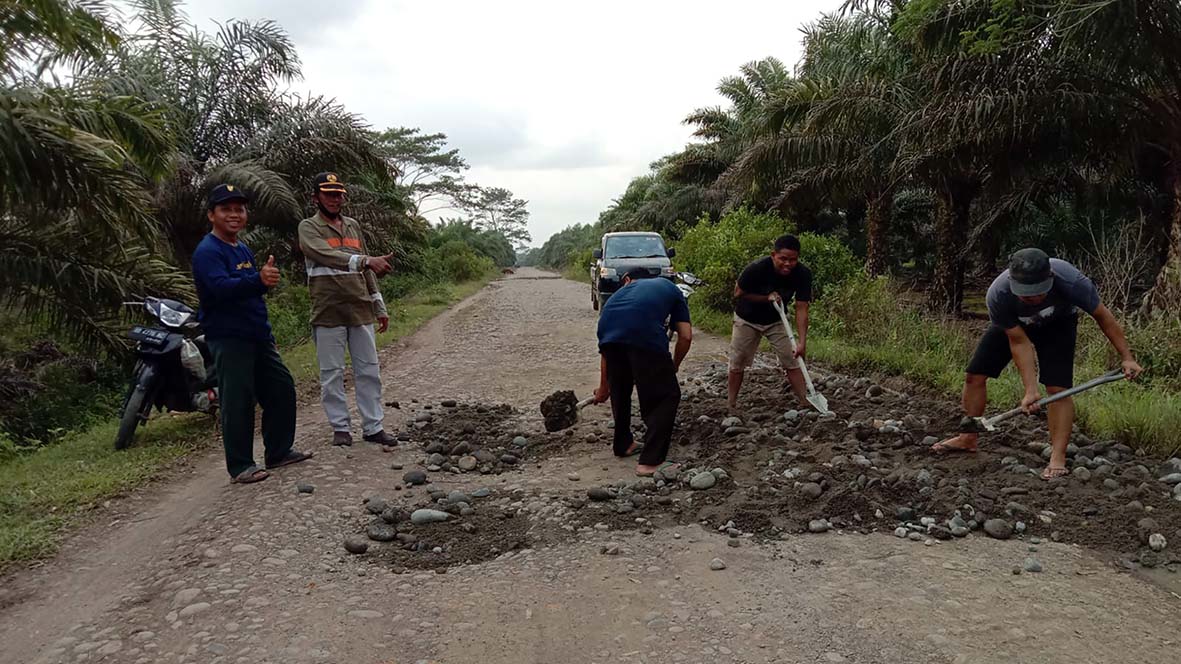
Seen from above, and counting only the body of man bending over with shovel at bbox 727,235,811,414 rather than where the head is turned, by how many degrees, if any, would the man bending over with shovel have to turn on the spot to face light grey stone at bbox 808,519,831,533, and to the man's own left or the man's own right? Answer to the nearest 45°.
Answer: approximately 45° to the man's own right

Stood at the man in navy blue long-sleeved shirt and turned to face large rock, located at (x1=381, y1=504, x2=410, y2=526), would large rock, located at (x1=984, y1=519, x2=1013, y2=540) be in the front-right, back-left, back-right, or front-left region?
front-left

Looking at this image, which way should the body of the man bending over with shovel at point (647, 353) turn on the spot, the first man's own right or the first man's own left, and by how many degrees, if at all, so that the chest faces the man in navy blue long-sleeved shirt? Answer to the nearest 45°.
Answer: approximately 90° to the first man's own left

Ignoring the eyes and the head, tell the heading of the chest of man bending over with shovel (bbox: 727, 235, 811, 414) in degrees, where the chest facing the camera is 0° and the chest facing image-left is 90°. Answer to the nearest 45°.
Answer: approximately 315°

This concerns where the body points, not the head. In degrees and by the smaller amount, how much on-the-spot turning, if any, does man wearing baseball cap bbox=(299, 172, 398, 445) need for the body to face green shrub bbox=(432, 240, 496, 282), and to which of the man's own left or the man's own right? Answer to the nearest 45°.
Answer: approximately 135° to the man's own left

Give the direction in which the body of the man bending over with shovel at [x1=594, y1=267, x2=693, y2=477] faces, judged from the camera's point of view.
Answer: away from the camera

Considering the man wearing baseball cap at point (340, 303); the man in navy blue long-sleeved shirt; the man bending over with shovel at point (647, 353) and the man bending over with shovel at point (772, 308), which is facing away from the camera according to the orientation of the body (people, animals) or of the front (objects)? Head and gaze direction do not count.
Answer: the man bending over with shovel at point (647, 353)

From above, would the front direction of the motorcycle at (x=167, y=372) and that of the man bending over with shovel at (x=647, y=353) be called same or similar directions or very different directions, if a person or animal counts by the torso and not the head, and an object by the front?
very different directions

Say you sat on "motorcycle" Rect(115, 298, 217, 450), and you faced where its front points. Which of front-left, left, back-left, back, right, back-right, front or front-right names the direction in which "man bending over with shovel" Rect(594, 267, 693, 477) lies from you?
left

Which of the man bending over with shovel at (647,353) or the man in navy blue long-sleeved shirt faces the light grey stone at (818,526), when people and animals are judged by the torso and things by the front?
the man in navy blue long-sleeved shirt

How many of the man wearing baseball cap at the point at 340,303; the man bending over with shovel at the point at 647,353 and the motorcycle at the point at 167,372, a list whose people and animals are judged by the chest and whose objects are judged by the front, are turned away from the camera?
1

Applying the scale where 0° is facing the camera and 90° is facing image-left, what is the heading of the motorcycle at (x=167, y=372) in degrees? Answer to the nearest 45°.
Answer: approximately 45°

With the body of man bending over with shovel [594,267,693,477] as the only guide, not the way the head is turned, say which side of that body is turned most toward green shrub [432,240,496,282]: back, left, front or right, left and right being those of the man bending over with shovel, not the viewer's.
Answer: front

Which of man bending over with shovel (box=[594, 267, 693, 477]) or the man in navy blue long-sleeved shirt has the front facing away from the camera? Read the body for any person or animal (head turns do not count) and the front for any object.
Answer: the man bending over with shovel
